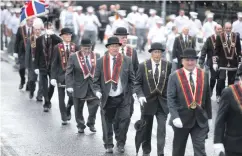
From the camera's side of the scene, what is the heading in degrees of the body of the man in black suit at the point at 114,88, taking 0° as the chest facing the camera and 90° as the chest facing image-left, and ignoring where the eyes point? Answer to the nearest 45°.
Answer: approximately 0°

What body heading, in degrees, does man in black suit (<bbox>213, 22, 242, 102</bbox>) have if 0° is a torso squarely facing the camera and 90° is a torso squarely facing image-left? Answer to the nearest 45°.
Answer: approximately 0°

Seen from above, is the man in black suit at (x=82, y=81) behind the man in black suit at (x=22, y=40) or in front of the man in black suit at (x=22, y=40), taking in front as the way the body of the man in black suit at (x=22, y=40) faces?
in front

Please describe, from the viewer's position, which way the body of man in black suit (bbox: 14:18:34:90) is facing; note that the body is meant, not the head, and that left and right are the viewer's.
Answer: facing the viewer and to the right of the viewer

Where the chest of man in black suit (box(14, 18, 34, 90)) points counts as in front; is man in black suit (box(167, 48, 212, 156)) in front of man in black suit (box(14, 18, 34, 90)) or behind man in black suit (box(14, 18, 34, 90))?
in front

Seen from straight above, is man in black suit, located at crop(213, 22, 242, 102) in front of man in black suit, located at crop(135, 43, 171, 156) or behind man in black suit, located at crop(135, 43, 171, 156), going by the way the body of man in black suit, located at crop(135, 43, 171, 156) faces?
behind
